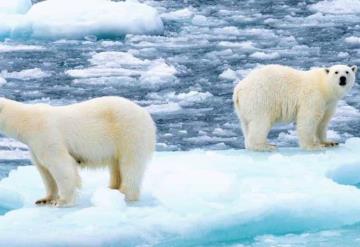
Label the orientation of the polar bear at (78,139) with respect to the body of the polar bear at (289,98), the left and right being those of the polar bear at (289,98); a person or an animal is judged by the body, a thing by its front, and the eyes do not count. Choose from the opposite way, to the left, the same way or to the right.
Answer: the opposite way

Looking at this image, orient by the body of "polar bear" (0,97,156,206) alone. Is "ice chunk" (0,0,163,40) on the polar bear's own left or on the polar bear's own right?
on the polar bear's own right

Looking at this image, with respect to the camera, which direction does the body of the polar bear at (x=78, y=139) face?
to the viewer's left

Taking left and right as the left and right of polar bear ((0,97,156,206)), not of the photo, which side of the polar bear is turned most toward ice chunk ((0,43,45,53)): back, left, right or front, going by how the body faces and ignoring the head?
right

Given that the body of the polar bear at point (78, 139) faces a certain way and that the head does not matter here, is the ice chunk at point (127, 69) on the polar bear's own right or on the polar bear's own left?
on the polar bear's own right

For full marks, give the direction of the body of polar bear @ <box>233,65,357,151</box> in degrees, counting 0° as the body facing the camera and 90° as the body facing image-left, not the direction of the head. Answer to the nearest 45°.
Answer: approximately 270°

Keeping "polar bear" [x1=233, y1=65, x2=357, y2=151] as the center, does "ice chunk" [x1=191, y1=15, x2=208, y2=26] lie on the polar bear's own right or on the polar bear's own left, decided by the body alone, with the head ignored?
on the polar bear's own left

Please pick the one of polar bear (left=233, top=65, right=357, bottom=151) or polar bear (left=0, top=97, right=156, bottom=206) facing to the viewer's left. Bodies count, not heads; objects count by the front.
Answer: polar bear (left=0, top=97, right=156, bottom=206)

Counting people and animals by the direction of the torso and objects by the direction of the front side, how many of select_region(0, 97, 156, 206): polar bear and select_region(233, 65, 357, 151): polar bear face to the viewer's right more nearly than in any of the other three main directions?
1

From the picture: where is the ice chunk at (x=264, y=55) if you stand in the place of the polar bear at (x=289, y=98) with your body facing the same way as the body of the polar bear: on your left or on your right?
on your left
